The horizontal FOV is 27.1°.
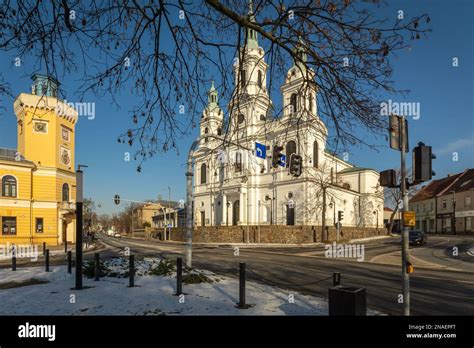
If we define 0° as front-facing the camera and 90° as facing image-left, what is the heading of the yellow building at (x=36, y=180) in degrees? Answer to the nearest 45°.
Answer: approximately 315°
